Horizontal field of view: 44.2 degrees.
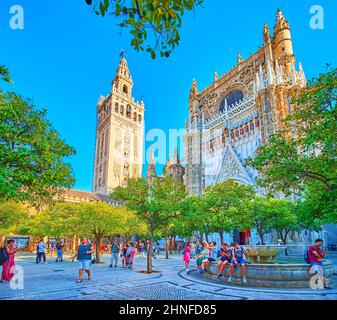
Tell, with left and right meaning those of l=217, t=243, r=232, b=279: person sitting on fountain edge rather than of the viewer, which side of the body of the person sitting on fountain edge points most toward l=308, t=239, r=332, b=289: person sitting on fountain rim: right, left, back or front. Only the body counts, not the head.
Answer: left

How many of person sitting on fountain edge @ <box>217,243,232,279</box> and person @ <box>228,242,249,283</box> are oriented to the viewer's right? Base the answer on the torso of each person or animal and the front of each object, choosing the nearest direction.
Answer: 0

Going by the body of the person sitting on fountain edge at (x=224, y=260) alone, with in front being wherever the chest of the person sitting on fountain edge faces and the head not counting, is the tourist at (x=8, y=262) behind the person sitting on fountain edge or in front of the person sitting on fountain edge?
in front

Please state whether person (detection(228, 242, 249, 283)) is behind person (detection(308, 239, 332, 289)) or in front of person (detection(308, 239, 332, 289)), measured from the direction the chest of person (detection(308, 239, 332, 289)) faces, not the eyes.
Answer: behind

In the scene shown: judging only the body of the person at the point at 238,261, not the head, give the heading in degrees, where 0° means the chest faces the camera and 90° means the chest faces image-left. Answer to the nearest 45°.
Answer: approximately 0°

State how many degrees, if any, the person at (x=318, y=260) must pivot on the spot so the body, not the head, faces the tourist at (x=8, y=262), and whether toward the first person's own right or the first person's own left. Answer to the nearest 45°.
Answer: approximately 135° to the first person's own right
